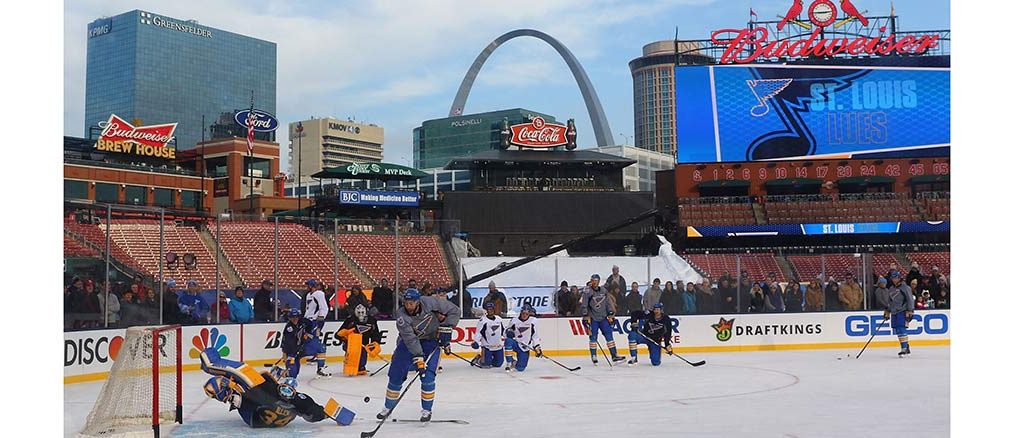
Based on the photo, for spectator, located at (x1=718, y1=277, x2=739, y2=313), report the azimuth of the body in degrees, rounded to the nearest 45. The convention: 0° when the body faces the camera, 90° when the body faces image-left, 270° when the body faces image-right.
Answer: approximately 0°

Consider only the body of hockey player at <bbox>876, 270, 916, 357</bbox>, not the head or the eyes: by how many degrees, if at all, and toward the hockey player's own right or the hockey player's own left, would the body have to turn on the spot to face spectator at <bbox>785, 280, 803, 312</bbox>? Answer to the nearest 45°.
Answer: approximately 90° to the hockey player's own right

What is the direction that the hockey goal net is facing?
to the viewer's right

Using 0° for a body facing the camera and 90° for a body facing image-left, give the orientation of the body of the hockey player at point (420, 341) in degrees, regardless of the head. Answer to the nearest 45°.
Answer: approximately 45°

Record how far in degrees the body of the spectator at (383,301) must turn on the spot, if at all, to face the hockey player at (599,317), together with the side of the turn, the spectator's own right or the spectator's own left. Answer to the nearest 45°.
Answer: approximately 45° to the spectator's own left

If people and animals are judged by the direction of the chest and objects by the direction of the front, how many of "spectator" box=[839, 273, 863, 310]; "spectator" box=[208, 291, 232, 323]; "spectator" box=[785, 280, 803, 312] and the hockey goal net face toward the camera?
3

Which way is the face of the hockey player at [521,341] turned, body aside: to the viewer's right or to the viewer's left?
to the viewer's left

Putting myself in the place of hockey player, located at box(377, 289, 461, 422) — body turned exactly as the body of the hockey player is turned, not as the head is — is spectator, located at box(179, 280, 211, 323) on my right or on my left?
on my right

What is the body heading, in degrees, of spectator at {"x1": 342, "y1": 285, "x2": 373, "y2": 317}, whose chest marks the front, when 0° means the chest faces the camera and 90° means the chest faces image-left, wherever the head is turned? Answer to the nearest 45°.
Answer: approximately 0°
